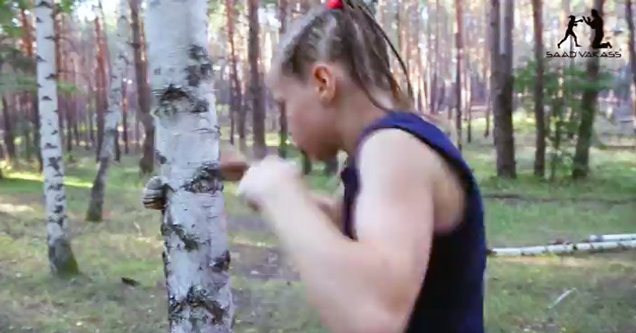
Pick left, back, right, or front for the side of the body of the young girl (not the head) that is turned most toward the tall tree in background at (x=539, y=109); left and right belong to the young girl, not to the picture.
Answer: right

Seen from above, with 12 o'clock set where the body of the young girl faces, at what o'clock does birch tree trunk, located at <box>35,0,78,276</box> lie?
The birch tree trunk is roughly at 2 o'clock from the young girl.

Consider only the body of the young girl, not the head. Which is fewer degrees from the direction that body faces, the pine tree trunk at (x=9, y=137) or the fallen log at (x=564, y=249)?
the pine tree trunk

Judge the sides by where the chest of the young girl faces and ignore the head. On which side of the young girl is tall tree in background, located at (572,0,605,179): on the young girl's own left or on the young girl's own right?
on the young girl's own right

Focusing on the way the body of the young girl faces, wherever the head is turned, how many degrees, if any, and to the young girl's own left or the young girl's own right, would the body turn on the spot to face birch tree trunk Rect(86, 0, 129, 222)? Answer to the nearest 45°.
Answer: approximately 90° to the young girl's own right

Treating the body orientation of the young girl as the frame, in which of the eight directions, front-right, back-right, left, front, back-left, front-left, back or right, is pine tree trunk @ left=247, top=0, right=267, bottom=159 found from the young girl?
right

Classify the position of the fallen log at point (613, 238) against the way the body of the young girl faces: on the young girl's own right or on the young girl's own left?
on the young girl's own right

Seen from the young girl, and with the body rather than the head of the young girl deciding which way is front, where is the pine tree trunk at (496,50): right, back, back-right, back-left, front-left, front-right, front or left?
right

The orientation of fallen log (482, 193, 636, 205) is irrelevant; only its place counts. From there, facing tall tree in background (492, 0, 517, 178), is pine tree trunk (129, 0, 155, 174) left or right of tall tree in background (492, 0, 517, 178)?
left

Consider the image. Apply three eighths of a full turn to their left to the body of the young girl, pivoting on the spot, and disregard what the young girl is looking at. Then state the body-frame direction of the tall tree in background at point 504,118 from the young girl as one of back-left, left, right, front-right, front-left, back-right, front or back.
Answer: back-left

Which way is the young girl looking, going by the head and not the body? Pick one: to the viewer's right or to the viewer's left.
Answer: to the viewer's left

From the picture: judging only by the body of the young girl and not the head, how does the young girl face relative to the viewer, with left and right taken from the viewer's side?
facing to the left of the viewer

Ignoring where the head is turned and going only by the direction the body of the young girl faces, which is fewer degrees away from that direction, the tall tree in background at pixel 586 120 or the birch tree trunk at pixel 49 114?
the birch tree trunk

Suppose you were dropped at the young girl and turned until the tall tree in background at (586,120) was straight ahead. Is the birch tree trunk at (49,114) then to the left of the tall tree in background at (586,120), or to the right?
left

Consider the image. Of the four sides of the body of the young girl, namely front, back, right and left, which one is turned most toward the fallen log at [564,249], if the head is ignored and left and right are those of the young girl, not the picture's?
right

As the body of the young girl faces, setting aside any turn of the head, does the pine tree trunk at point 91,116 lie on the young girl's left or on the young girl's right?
on the young girl's right
